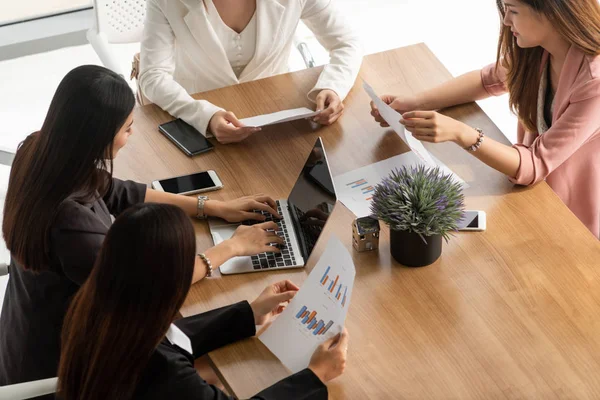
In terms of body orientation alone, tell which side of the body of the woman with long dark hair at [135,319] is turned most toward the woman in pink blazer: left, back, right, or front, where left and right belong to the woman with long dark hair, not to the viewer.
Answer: front

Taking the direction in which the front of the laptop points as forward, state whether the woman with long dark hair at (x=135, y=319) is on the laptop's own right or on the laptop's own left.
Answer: on the laptop's own left

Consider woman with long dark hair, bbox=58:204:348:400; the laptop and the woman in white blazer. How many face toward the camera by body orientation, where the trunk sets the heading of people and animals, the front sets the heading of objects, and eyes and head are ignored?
1

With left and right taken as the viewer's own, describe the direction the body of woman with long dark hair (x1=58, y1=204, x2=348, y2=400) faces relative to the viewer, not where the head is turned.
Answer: facing away from the viewer and to the right of the viewer

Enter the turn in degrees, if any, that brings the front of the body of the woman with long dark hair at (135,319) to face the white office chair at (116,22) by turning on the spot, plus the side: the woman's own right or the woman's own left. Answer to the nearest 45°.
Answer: approximately 45° to the woman's own left

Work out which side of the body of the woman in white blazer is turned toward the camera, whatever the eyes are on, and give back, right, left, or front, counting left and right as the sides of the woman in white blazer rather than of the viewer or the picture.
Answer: front

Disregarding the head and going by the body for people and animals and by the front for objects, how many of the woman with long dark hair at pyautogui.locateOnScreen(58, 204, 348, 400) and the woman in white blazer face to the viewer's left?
0

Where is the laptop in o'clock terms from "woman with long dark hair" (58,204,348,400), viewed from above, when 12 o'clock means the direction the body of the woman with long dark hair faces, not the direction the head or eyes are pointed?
The laptop is roughly at 12 o'clock from the woman with long dark hair.

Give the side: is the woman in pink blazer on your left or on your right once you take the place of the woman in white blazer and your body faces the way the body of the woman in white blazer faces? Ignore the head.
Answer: on your left

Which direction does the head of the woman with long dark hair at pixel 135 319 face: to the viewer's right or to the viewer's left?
to the viewer's right

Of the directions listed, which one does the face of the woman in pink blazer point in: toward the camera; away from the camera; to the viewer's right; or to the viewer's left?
to the viewer's left

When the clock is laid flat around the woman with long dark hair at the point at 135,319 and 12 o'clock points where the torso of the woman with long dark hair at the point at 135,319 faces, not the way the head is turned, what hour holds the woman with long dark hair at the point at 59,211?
the woman with long dark hair at the point at 59,211 is roughly at 10 o'clock from the woman with long dark hair at the point at 135,319.

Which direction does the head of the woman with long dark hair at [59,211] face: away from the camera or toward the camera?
away from the camera

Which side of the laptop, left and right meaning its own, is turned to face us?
left
